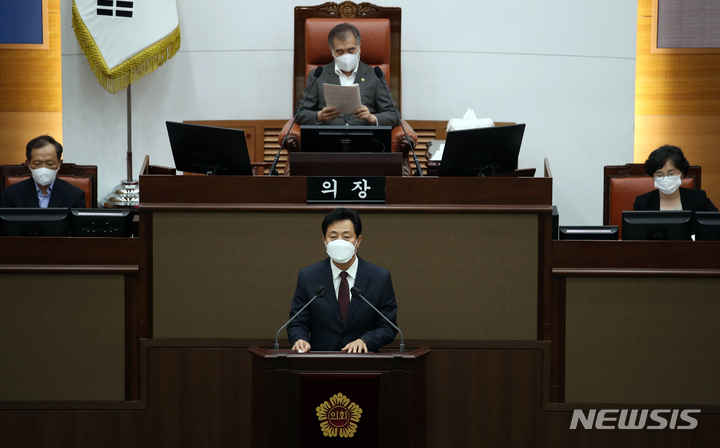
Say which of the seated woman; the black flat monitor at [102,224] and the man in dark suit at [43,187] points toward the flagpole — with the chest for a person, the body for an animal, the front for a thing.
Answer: the black flat monitor

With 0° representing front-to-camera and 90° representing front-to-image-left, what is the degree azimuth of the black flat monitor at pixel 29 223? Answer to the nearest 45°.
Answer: approximately 180°

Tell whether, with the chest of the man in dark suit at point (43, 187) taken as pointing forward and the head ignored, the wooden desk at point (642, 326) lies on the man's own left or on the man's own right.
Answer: on the man's own left

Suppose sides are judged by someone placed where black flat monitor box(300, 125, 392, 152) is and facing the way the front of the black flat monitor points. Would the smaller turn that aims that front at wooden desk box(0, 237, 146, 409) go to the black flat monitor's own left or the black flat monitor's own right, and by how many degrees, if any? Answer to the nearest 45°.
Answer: approximately 90° to the black flat monitor's own left

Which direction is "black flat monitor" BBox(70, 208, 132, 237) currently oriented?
away from the camera

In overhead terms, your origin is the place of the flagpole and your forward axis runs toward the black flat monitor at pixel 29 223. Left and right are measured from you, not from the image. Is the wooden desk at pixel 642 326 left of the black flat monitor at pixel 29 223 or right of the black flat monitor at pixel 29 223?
left

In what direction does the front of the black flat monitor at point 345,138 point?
away from the camera

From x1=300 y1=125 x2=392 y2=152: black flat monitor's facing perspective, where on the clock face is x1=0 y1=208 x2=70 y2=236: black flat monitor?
x1=0 y1=208 x2=70 y2=236: black flat monitor is roughly at 9 o'clock from x1=300 y1=125 x2=392 y2=152: black flat monitor.

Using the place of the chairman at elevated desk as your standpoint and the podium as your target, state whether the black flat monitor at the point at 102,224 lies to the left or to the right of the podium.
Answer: right

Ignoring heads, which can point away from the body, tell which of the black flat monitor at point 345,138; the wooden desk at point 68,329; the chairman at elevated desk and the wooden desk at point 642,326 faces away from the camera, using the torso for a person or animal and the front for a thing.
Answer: the black flat monitor
